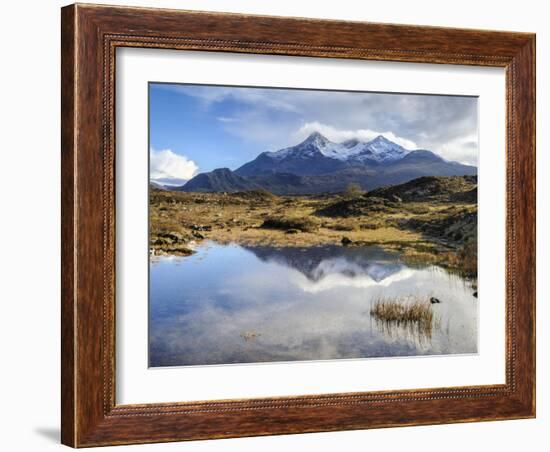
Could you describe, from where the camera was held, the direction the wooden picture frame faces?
facing the viewer and to the right of the viewer
